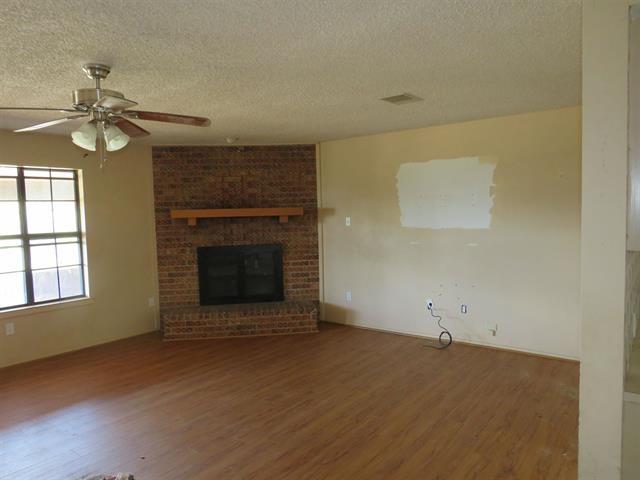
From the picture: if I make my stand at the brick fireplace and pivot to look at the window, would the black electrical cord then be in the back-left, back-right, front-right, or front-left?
back-left

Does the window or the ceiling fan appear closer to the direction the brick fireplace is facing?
the ceiling fan

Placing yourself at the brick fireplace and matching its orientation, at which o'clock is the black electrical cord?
The black electrical cord is roughly at 10 o'clock from the brick fireplace.

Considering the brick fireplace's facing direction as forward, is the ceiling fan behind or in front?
in front

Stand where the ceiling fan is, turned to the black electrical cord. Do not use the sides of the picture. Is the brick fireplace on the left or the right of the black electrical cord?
left

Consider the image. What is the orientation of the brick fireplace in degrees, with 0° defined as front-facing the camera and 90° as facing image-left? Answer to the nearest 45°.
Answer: approximately 0°

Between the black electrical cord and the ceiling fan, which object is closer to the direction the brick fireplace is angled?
the ceiling fan
